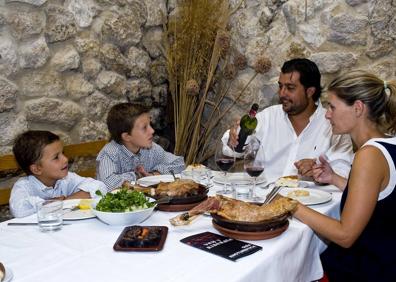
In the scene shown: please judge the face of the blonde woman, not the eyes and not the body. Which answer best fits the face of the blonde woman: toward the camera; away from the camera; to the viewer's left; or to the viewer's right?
to the viewer's left

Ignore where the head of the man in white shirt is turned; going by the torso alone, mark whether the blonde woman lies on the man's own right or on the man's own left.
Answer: on the man's own left

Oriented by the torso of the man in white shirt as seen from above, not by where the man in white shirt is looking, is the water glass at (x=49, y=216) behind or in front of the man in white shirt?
in front

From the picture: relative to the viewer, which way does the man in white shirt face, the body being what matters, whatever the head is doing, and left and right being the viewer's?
facing the viewer and to the left of the viewer

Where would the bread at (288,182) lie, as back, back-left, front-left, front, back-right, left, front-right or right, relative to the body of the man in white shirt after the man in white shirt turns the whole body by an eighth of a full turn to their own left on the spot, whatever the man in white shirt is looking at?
front

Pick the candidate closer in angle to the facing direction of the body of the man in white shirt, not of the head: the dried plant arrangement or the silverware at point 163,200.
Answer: the silverware

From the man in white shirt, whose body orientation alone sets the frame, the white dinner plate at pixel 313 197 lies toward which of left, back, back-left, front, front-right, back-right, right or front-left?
front-left

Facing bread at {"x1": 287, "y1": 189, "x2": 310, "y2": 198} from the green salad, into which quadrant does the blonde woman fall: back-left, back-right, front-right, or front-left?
front-right

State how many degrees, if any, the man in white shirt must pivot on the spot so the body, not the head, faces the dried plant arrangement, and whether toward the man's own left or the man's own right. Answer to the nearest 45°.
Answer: approximately 90° to the man's own right

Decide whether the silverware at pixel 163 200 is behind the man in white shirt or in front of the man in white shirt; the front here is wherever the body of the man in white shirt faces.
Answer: in front

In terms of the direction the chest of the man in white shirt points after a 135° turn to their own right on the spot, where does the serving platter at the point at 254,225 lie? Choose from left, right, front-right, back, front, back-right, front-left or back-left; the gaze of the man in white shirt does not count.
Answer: back

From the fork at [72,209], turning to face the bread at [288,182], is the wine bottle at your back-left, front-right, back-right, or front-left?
front-left

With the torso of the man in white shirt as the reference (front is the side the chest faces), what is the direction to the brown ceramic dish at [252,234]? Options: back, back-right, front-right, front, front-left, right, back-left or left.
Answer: front-left
